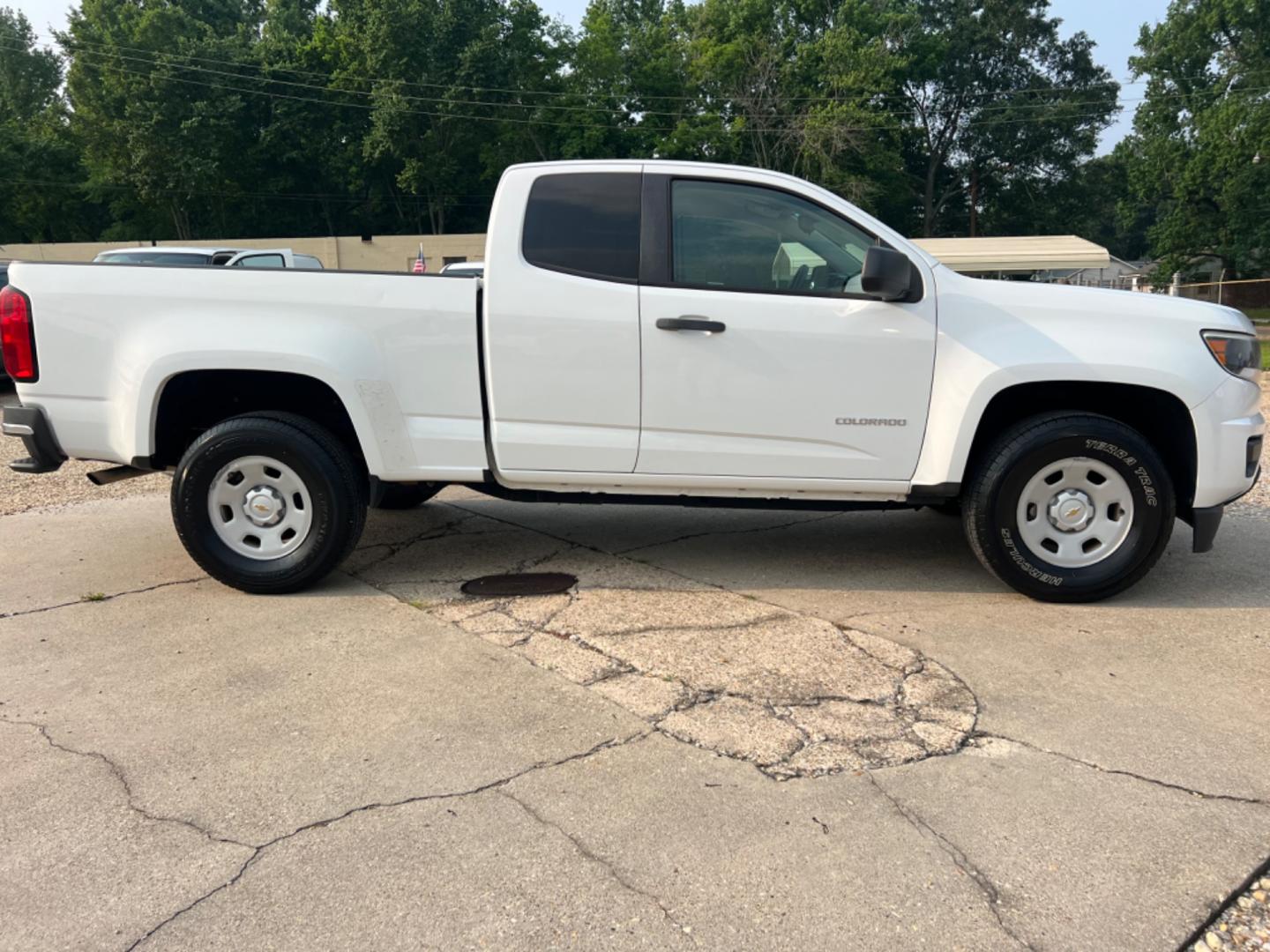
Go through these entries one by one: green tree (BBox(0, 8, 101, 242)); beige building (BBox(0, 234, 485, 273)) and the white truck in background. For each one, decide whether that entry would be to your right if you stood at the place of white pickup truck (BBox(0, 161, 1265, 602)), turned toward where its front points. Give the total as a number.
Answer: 0

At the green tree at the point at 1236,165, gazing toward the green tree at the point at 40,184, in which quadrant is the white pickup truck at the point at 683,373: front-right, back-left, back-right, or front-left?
front-left

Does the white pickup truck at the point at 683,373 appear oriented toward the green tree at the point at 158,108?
no

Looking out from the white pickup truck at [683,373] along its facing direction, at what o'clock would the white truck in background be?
The white truck in background is roughly at 8 o'clock from the white pickup truck.

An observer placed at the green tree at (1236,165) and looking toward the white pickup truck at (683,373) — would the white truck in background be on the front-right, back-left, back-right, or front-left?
front-right

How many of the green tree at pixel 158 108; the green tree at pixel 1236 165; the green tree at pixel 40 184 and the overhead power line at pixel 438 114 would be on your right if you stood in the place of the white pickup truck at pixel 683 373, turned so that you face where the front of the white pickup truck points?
0

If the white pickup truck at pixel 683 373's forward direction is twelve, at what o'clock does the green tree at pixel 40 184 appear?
The green tree is roughly at 8 o'clock from the white pickup truck.

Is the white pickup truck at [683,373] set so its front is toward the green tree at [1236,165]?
no

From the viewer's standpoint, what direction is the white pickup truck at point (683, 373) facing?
to the viewer's right

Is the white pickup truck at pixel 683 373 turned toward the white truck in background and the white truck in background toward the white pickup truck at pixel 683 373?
no

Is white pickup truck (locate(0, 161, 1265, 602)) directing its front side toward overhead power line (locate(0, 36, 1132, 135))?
no

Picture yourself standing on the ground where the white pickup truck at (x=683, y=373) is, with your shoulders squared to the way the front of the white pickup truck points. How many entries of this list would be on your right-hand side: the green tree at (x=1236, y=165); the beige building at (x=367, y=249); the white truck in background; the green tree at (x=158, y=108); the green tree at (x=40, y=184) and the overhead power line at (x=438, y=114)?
0
